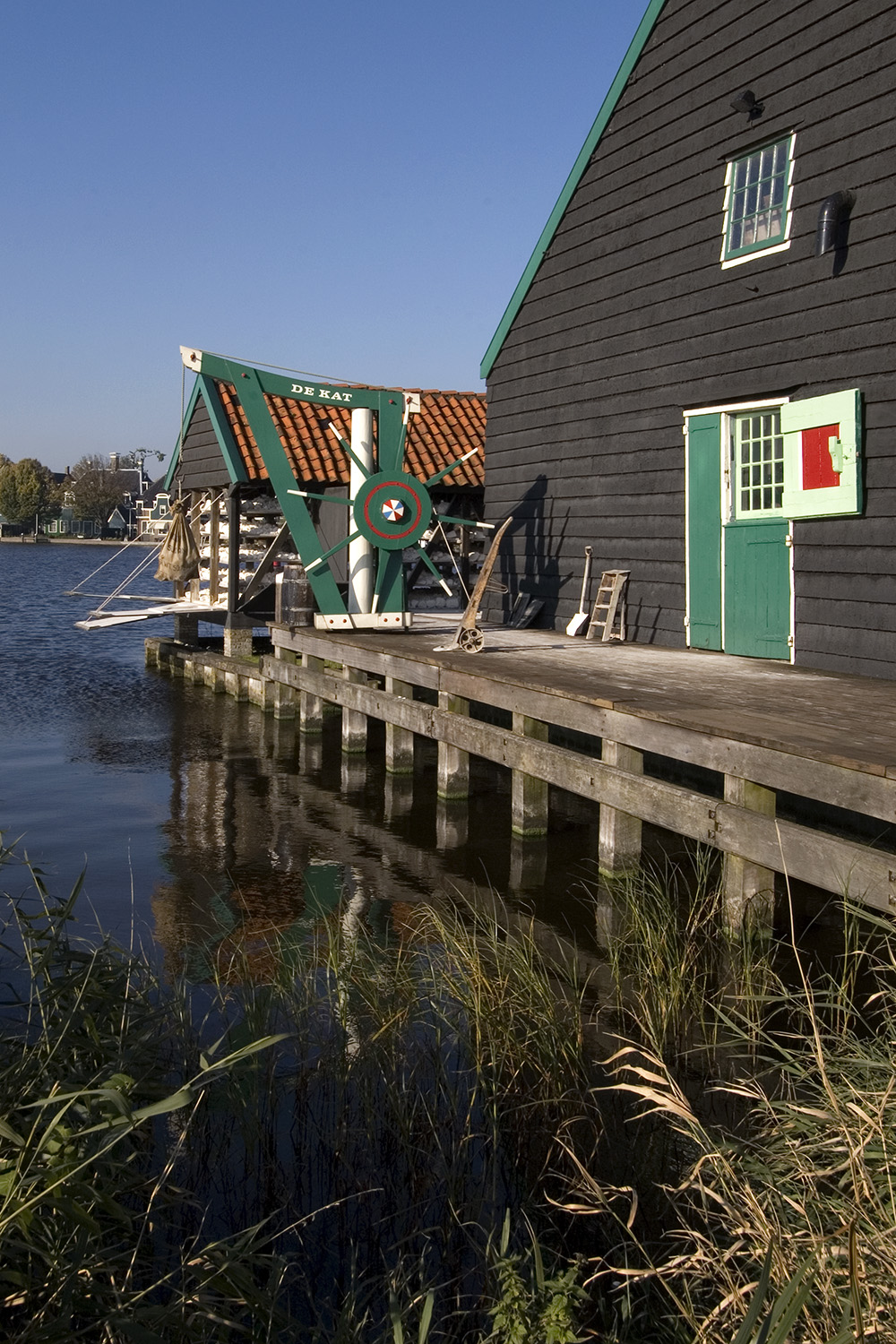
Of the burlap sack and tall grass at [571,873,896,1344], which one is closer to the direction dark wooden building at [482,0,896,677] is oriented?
the tall grass

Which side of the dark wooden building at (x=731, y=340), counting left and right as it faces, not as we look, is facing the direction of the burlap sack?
right

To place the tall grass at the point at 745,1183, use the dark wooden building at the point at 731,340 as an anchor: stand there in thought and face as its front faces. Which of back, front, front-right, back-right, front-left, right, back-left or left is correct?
front-left

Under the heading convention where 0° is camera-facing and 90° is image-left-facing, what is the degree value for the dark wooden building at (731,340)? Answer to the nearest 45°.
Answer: approximately 45°

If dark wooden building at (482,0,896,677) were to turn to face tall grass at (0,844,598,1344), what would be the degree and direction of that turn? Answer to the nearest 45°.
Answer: approximately 45° to its left

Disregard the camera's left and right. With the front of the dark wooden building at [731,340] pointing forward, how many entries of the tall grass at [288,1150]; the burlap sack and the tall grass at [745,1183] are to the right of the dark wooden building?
1
